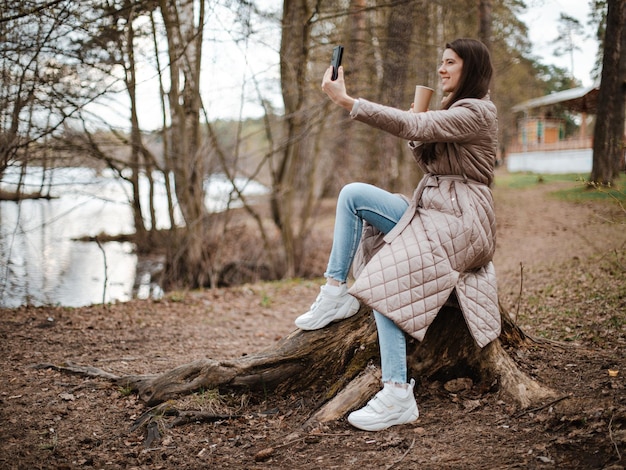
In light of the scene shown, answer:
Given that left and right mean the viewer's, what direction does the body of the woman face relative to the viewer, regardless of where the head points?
facing to the left of the viewer

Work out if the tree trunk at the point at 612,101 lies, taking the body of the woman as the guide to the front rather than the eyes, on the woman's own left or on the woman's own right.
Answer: on the woman's own right

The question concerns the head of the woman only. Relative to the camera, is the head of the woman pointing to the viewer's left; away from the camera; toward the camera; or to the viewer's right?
to the viewer's left
